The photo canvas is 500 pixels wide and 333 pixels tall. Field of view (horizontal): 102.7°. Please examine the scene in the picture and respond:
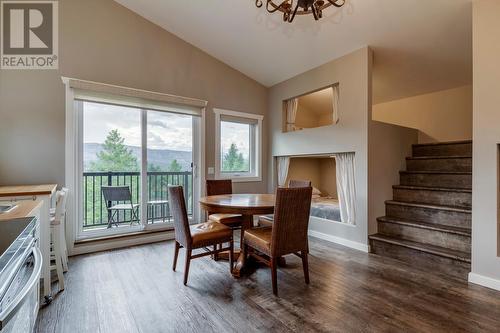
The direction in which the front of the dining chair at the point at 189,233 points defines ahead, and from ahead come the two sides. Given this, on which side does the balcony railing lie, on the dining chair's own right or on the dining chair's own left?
on the dining chair's own left

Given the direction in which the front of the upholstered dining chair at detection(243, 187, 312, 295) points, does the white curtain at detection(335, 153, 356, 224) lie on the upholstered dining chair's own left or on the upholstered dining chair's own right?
on the upholstered dining chair's own right

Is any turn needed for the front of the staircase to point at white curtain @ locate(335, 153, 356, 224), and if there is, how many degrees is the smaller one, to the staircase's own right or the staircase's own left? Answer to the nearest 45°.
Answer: approximately 45° to the staircase's own right

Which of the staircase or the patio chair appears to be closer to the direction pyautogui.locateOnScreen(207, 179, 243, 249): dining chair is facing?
the staircase

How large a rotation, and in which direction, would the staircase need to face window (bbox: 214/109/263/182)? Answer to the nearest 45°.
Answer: approximately 45° to its right

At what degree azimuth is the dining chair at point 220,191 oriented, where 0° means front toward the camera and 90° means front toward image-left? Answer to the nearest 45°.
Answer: approximately 315°

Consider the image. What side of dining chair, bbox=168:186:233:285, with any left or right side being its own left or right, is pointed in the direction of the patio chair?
left

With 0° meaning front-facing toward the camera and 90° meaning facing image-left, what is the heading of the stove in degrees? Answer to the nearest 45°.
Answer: approximately 315°

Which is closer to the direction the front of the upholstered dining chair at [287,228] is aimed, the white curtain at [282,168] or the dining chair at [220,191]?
the dining chair

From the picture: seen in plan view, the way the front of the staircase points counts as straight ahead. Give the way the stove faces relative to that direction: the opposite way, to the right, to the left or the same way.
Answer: the opposite way

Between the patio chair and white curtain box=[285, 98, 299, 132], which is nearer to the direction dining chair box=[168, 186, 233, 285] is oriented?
the white curtain

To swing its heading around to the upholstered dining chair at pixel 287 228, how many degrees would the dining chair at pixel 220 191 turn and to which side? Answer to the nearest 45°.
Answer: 0° — it already faces it

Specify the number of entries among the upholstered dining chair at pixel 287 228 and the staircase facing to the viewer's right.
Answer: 0

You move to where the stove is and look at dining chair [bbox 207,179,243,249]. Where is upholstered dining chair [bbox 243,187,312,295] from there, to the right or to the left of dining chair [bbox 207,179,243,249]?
right

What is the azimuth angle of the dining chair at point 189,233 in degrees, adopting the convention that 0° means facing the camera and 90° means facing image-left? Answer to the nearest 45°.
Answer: approximately 225°

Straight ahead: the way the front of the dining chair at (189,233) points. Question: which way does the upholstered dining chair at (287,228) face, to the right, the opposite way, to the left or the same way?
to the left

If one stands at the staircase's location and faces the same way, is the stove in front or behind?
in front
